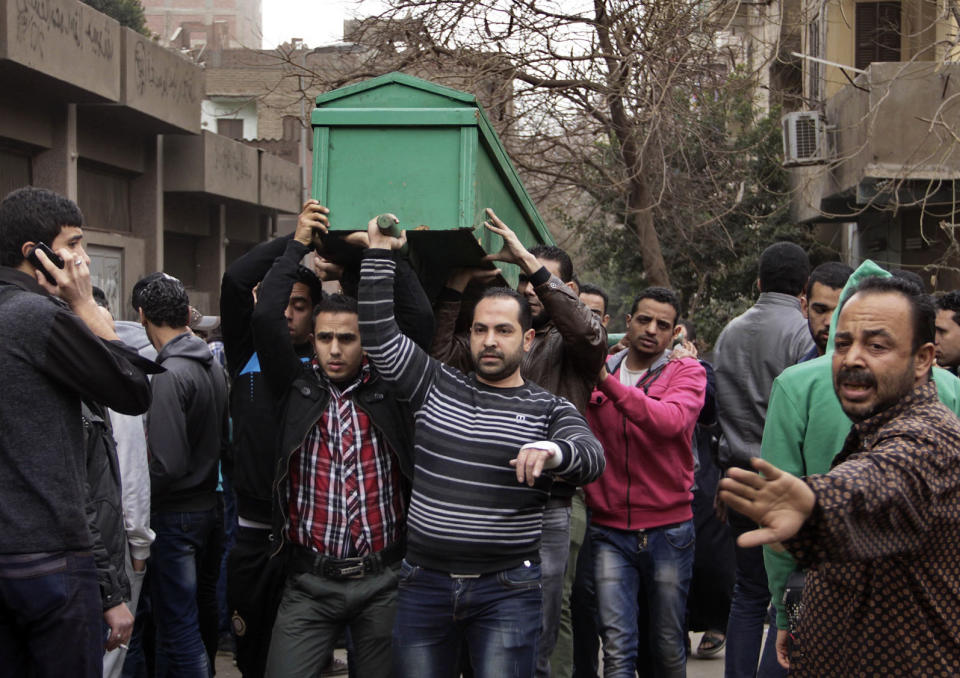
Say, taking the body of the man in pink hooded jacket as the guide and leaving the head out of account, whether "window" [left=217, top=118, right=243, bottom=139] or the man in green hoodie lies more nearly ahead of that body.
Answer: the man in green hoodie

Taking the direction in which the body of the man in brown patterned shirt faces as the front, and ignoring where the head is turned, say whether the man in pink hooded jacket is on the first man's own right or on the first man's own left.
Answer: on the first man's own right

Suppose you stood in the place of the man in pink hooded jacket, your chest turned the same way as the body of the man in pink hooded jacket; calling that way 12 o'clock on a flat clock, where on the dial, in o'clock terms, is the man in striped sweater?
The man in striped sweater is roughly at 1 o'clock from the man in pink hooded jacket.

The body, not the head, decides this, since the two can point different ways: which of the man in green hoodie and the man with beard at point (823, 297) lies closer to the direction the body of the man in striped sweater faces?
the man in green hoodie

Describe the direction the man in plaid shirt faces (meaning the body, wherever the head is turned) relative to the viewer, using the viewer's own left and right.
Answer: facing the viewer

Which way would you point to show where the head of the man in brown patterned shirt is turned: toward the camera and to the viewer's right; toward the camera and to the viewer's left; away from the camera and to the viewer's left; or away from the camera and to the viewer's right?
toward the camera and to the viewer's left

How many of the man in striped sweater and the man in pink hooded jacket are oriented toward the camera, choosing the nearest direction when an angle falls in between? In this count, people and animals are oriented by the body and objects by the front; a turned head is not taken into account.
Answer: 2

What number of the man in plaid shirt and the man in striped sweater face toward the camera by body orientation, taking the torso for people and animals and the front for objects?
2

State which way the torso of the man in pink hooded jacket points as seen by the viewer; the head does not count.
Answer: toward the camera

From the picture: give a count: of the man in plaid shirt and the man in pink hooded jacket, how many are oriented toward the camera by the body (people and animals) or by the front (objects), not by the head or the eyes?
2

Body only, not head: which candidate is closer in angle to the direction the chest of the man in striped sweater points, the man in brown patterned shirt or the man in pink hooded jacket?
the man in brown patterned shirt
